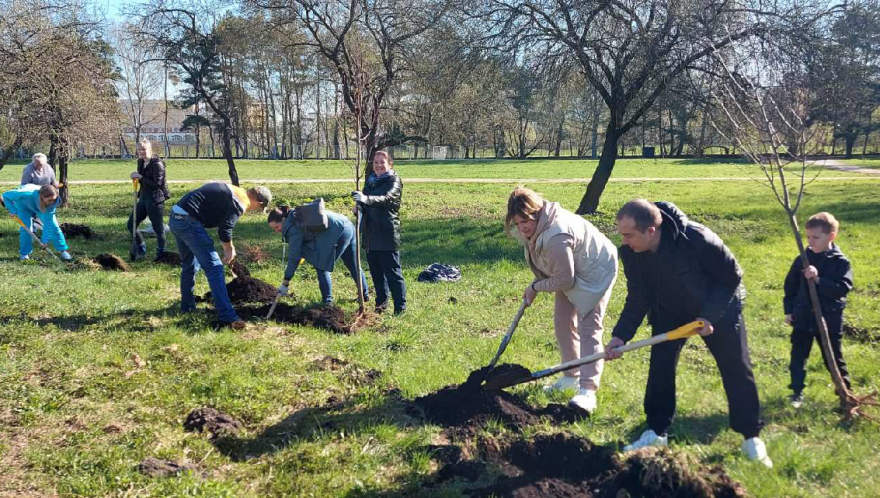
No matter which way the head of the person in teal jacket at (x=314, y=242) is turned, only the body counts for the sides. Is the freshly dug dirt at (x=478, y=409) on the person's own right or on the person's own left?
on the person's own left

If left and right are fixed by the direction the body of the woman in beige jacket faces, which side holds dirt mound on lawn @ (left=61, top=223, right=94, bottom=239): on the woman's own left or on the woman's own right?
on the woman's own right

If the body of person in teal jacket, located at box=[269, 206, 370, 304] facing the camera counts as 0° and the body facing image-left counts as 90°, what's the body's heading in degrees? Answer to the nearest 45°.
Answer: approximately 90°

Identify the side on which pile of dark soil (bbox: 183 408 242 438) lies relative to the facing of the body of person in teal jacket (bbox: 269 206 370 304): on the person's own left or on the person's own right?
on the person's own left

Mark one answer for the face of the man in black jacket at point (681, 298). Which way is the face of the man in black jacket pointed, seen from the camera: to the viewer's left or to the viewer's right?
to the viewer's left

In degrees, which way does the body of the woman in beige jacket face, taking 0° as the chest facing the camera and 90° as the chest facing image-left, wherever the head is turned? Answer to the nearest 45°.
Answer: approximately 45°

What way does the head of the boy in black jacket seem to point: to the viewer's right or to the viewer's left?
to the viewer's left
